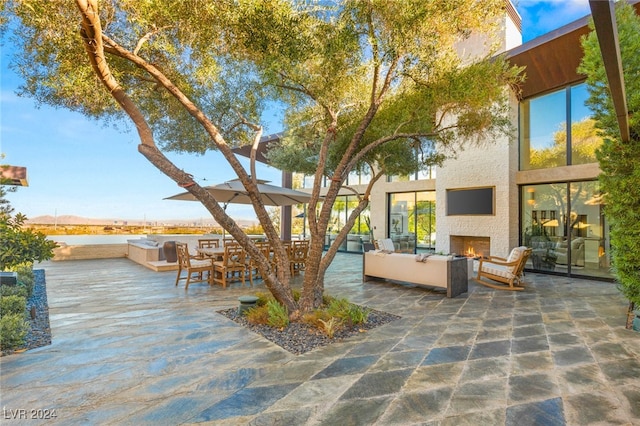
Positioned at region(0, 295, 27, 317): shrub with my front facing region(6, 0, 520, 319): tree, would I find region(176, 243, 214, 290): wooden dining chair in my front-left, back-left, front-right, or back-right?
front-left

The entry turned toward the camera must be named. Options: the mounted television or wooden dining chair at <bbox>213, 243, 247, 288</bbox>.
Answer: the mounted television

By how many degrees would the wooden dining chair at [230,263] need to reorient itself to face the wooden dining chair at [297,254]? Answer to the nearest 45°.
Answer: approximately 90° to its right

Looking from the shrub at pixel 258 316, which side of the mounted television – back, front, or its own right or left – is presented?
front

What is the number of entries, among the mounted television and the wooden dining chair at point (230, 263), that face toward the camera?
1

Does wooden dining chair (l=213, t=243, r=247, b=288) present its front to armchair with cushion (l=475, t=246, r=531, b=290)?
no

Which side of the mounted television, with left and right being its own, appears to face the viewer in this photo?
front

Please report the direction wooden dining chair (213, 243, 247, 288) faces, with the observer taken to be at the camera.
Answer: facing away from the viewer and to the left of the viewer

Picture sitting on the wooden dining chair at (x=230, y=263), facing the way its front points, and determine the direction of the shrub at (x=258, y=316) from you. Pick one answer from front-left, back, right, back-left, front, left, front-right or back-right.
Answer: back-left

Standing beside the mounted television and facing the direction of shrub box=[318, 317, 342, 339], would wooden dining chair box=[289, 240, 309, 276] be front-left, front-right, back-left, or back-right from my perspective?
front-right

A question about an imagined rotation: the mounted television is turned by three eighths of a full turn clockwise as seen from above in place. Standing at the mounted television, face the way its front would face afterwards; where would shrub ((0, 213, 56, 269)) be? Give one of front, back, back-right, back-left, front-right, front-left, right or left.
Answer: left

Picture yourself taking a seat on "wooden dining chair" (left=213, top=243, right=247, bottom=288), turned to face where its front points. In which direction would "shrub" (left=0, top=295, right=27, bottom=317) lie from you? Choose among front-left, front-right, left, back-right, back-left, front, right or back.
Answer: left

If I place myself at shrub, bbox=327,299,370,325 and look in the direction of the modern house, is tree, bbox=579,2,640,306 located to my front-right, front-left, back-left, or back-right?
front-right

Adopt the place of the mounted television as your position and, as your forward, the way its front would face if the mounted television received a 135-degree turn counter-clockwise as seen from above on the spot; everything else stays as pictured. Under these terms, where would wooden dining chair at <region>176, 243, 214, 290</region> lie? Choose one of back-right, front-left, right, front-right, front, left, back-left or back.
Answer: back

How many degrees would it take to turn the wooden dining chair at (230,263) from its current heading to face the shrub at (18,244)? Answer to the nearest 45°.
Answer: approximately 45° to its left
